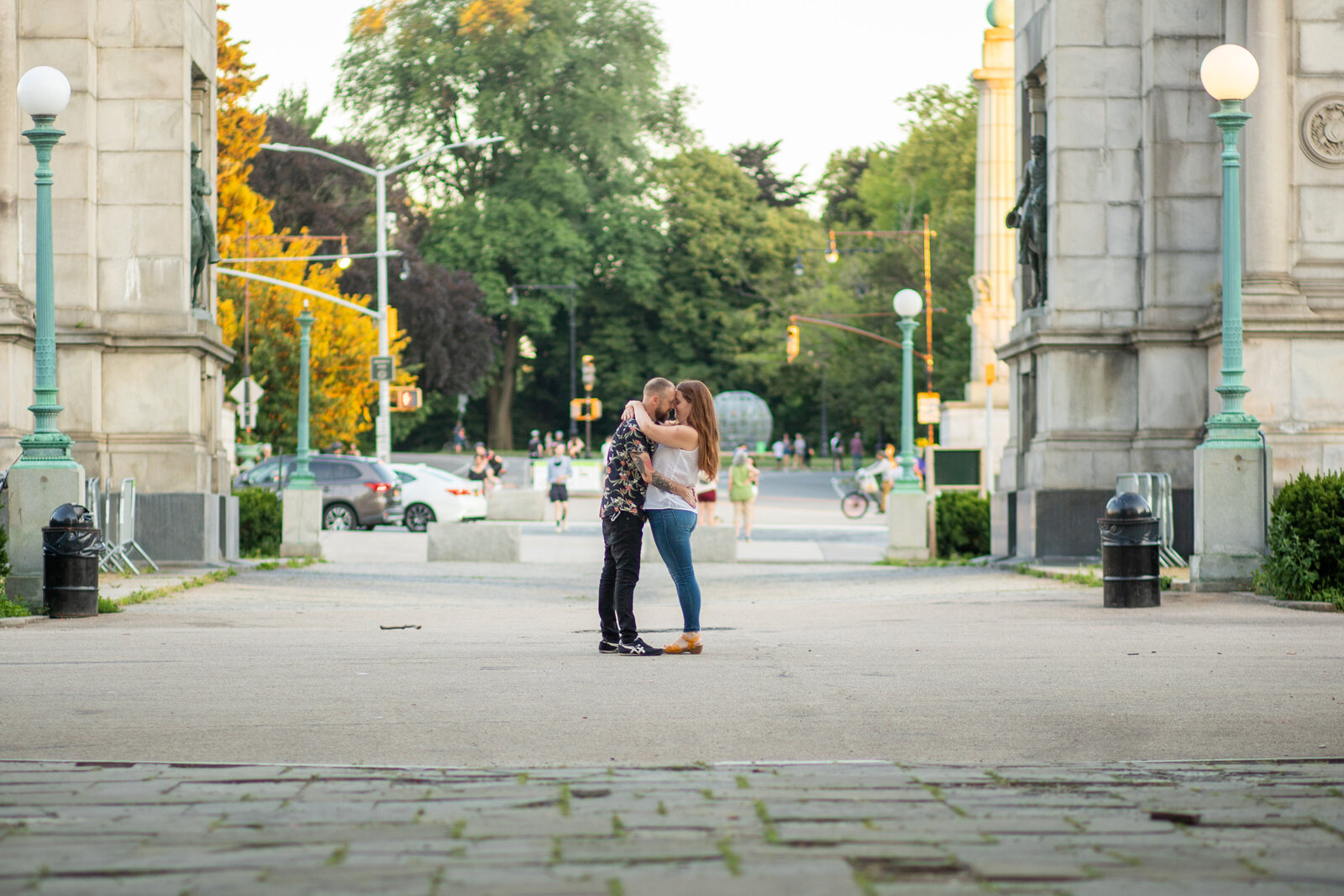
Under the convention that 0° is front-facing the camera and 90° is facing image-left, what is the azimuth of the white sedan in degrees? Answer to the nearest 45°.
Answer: approximately 135°

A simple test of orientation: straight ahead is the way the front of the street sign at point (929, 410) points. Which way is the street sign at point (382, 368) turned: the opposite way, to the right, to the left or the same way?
the same way

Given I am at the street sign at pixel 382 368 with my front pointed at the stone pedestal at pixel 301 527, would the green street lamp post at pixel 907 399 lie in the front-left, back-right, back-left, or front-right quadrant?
front-left

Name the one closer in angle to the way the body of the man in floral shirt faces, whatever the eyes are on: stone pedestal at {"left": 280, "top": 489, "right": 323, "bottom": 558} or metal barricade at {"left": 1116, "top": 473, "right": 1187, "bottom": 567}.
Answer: the metal barricade

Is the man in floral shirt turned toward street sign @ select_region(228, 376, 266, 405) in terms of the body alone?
no

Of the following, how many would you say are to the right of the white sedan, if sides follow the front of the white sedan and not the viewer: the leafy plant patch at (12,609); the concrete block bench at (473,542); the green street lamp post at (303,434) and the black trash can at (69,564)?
0

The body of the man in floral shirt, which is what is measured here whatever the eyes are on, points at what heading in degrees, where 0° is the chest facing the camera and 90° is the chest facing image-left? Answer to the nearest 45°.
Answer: approximately 270°

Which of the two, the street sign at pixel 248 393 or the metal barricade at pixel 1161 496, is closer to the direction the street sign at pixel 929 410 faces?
the metal barricade

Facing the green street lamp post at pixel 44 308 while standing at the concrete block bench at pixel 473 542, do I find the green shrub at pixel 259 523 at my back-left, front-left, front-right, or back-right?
front-right

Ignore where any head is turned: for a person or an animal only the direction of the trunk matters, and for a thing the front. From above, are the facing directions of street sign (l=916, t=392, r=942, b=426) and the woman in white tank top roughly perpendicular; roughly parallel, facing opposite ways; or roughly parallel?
roughly perpendicular

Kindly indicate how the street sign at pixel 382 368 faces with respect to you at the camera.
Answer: facing the viewer

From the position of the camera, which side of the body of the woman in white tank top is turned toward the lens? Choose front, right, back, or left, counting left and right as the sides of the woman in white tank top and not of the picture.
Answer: left

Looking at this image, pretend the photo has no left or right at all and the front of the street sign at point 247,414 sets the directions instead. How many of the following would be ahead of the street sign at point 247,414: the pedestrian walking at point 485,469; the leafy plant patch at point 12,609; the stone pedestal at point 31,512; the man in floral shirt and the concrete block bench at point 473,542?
4

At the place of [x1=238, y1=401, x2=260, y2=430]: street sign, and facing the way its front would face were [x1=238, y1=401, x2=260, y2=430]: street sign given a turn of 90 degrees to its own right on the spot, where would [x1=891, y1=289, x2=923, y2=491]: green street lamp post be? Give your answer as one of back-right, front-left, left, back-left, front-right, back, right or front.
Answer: back-left

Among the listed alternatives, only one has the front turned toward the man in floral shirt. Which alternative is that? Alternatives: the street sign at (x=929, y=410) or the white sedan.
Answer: the street sign
